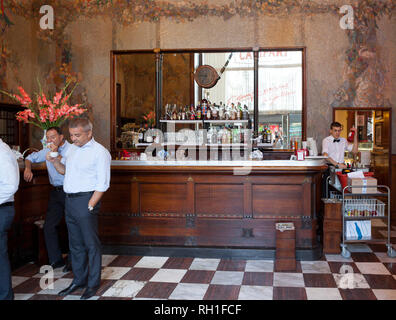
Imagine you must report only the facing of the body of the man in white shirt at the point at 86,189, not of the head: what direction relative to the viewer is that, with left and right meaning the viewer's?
facing the viewer and to the left of the viewer

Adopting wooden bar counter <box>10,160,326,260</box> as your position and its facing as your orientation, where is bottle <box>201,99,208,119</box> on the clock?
The bottle is roughly at 6 o'clock from the wooden bar counter.

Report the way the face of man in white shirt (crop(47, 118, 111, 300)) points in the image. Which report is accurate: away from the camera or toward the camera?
toward the camera

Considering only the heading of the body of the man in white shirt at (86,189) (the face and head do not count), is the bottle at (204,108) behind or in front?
behind

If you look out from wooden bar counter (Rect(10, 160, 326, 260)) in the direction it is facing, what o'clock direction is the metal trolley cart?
The metal trolley cart is roughly at 9 o'clock from the wooden bar counter.

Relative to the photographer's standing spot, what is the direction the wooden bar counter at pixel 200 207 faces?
facing the viewer

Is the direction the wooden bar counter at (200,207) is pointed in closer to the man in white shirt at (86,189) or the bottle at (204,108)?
the man in white shirt
